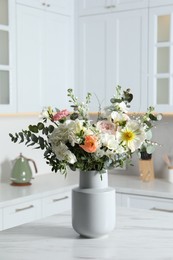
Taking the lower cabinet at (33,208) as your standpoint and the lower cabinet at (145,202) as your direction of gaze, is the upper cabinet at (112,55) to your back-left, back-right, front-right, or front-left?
front-left

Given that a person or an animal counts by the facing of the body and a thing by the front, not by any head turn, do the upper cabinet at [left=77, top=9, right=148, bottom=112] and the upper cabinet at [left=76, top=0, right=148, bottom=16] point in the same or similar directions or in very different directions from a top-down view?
same or similar directions

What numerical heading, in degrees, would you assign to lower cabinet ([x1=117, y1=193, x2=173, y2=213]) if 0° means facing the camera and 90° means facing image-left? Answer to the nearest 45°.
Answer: approximately 45°

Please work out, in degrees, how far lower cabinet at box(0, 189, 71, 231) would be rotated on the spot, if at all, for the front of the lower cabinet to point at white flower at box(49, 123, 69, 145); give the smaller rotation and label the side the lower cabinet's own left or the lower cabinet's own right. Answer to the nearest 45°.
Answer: approximately 45° to the lower cabinet's own right

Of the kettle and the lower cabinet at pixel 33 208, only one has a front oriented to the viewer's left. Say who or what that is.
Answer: the kettle

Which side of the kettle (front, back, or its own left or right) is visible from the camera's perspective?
left

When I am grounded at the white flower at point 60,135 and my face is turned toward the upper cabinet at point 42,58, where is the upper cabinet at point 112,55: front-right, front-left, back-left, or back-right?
front-right

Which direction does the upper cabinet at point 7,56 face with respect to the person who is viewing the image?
facing the viewer and to the right of the viewer

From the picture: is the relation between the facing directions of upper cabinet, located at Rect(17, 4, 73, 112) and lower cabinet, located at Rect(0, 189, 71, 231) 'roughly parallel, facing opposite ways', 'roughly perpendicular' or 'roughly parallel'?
roughly parallel

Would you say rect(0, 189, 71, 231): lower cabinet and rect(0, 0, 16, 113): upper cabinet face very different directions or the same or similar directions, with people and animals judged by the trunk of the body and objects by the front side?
same or similar directions

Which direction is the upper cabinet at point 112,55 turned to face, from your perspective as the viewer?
facing the viewer and to the left of the viewer

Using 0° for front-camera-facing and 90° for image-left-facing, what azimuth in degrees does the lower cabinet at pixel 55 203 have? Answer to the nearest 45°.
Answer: approximately 315°

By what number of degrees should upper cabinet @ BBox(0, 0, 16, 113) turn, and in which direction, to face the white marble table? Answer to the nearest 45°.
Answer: approximately 45° to its right
